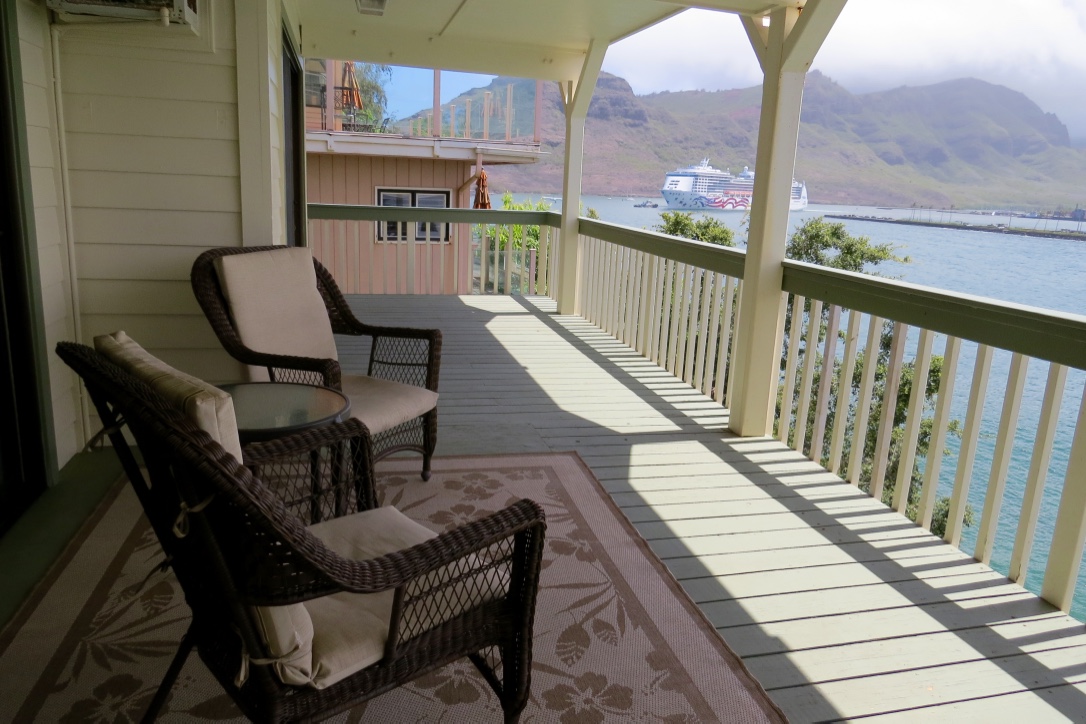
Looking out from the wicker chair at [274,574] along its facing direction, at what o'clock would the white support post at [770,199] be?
The white support post is roughly at 12 o'clock from the wicker chair.

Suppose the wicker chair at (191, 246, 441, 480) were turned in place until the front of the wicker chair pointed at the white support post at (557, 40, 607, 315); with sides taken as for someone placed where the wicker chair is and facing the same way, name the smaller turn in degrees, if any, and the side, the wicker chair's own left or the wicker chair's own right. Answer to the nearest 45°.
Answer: approximately 90° to the wicker chair's own left

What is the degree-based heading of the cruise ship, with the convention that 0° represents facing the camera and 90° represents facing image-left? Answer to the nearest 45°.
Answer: approximately 45°

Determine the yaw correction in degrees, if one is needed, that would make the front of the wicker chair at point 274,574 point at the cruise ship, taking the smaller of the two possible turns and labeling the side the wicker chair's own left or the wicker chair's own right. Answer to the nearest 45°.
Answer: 0° — it already faces it

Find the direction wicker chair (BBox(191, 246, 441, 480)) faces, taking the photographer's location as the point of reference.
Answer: facing the viewer and to the right of the viewer

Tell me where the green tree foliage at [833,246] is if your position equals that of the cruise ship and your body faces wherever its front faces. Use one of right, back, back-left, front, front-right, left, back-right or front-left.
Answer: front-left

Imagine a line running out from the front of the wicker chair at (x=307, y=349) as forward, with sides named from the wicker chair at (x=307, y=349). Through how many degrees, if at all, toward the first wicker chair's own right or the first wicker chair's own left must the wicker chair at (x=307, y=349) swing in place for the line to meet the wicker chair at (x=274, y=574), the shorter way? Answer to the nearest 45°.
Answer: approximately 45° to the first wicker chair's own right

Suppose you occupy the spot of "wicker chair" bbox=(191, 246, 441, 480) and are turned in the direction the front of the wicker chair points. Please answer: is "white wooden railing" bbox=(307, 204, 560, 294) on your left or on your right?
on your left

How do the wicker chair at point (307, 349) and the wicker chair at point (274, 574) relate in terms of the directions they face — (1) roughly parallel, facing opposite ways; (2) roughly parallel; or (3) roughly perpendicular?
roughly perpendicular

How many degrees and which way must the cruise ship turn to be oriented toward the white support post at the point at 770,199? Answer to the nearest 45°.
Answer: approximately 45° to its left

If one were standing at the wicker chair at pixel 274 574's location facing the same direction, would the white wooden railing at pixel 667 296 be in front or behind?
in front

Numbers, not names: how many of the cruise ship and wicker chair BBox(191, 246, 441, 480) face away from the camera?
0

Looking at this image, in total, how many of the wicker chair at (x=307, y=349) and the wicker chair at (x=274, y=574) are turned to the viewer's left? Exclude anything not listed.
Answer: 0

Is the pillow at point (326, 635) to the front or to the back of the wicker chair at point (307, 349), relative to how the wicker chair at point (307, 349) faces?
to the front
